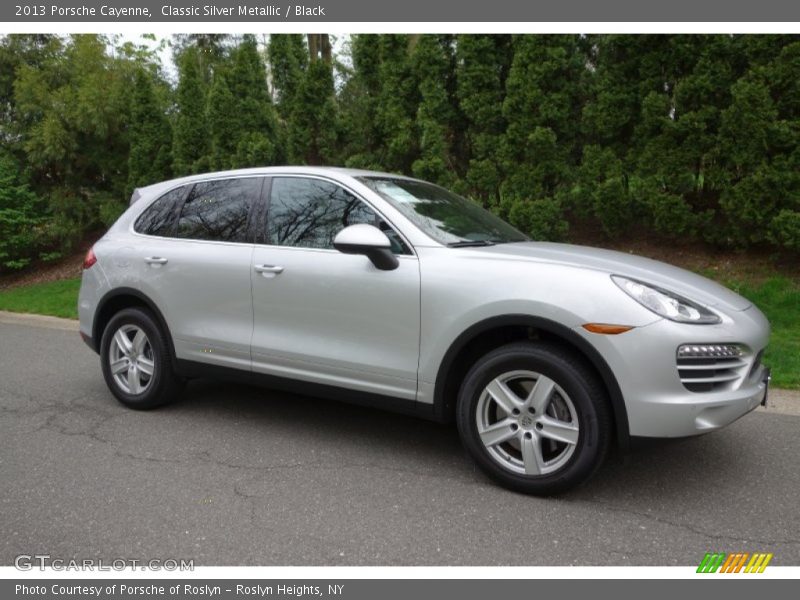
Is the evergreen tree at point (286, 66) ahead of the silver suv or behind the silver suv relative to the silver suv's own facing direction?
behind

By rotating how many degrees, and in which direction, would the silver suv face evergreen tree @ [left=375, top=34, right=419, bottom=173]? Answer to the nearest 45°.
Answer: approximately 135° to its left

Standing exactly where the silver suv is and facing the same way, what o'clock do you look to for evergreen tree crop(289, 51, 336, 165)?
The evergreen tree is roughly at 7 o'clock from the silver suv.

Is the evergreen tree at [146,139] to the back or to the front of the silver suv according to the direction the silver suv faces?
to the back

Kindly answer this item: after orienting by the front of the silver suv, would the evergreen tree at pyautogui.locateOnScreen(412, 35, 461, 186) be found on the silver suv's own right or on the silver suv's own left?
on the silver suv's own left

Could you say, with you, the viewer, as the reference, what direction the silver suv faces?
facing the viewer and to the right of the viewer

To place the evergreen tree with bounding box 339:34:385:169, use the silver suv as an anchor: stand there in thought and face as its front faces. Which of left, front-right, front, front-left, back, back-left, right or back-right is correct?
back-left

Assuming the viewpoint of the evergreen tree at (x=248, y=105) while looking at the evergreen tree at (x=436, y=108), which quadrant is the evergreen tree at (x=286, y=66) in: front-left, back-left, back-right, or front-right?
front-left

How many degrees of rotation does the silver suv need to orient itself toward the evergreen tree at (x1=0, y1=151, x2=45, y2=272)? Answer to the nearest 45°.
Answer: approximately 180°

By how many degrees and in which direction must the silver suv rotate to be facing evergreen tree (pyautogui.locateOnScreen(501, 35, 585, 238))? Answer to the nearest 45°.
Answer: approximately 135° to its left
